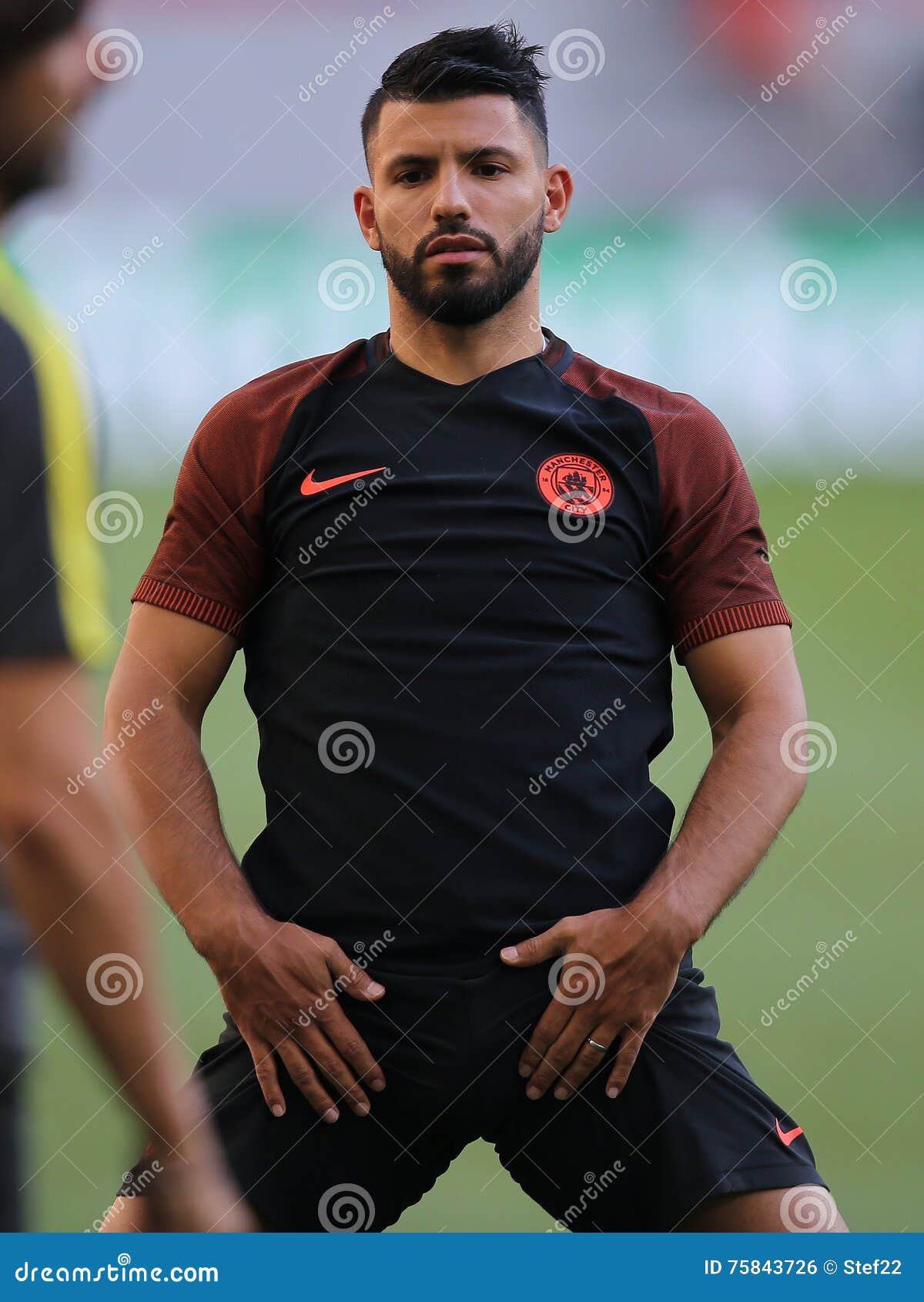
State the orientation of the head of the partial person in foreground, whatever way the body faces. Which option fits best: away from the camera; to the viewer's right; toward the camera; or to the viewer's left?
to the viewer's right

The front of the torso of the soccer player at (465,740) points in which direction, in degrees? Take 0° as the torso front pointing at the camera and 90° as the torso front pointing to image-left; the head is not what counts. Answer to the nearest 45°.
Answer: approximately 0°

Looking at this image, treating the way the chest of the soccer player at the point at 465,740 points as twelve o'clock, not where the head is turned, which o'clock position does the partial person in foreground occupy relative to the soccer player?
The partial person in foreground is roughly at 1 o'clock from the soccer player.

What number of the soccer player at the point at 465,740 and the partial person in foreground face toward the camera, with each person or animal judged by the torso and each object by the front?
1

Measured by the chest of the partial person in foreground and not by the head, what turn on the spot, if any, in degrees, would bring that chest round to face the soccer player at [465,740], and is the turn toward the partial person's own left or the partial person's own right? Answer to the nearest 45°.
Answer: approximately 45° to the partial person's own left

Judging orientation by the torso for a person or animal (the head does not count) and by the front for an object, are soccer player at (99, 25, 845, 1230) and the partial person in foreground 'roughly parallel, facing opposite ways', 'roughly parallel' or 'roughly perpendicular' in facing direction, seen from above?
roughly perpendicular

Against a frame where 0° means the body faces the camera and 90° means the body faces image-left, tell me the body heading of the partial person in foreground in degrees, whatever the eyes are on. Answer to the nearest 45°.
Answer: approximately 270°
